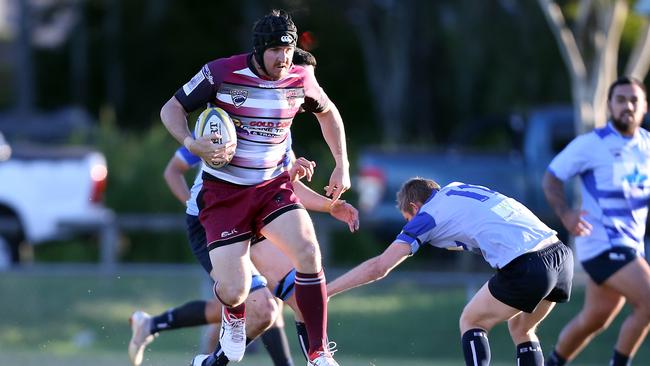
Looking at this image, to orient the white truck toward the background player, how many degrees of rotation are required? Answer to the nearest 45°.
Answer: approximately 135° to its left

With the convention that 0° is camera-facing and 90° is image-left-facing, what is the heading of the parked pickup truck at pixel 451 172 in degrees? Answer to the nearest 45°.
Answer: approximately 270°

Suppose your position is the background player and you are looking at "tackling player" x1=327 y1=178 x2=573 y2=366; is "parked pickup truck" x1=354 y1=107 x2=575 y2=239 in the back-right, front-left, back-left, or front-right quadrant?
back-right

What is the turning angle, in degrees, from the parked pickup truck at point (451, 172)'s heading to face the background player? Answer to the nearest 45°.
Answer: approximately 90° to its right

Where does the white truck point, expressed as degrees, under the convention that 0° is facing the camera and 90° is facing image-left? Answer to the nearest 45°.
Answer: approximately 90°

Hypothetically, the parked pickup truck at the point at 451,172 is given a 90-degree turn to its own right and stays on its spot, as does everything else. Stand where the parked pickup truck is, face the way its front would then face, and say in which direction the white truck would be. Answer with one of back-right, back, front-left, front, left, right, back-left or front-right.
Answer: right

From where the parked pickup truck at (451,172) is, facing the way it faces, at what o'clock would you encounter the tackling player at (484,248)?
The tackling player is roughly at 3 o'clock from the parked pickup truck.
